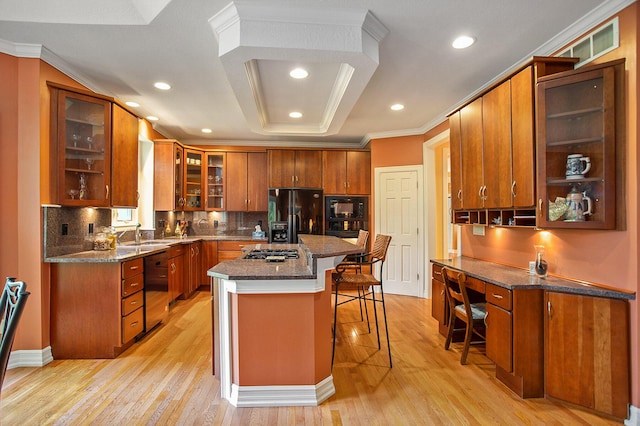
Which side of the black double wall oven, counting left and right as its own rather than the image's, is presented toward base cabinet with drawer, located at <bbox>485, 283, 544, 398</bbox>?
front

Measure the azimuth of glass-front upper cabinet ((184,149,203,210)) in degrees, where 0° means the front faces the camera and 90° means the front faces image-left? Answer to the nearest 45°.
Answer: approximately 315°

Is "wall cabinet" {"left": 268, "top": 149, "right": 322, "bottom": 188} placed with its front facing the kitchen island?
yes

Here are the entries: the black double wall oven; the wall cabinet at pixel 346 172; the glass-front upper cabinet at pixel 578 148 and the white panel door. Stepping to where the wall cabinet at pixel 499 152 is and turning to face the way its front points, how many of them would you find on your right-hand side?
3

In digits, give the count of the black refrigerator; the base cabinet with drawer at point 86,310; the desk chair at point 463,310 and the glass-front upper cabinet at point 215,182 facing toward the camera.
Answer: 2

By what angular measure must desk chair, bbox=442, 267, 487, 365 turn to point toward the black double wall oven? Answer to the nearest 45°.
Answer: approximately 90° to its left

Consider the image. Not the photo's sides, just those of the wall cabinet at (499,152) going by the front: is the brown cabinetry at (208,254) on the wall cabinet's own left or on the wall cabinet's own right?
on the wall cabinet's own right

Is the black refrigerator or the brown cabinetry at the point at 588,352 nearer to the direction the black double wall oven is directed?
the brown cabinetry

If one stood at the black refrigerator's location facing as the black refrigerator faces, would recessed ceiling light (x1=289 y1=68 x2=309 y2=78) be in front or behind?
in front

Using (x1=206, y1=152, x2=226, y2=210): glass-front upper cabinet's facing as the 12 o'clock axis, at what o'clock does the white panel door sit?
The white panel door is roughly at 10 o'clock from the glass-front upper cabinet.

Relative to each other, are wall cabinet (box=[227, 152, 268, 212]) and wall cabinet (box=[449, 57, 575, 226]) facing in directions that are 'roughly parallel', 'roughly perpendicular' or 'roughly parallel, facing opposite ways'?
roughly perpendicular

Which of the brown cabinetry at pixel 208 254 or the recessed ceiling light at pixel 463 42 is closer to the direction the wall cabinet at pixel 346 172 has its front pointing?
the recessed ceiling light

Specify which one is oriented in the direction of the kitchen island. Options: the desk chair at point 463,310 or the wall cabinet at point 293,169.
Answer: the wall cabinet

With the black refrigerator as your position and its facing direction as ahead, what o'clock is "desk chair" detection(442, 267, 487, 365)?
The desk chair is roughly at 11 o'clock from the black refrigerator.

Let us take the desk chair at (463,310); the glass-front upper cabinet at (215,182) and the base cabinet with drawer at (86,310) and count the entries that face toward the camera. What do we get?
1

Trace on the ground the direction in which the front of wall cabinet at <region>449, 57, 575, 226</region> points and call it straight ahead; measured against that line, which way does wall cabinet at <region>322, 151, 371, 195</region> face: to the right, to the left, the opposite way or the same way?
to the left

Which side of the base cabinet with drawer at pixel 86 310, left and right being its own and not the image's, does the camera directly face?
right

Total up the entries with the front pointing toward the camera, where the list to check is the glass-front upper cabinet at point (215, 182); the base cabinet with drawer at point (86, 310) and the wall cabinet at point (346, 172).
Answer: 2

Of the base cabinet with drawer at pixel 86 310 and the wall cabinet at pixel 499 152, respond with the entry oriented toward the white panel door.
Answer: the base cabinet with drawer
